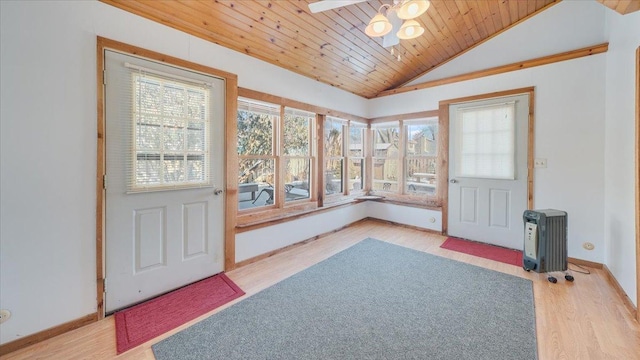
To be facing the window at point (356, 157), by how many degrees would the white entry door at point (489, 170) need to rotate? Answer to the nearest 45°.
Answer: approximately 45° to its right

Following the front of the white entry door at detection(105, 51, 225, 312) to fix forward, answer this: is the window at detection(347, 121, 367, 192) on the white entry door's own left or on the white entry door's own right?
on the white entry door's own left

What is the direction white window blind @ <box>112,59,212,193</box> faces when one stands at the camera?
facing the viewer and to the right of the viewer

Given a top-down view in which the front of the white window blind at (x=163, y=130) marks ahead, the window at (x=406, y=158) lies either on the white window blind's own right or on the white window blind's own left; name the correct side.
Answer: on the white window blind's own left

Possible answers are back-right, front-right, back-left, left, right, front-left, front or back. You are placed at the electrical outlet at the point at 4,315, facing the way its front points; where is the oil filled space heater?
front-left

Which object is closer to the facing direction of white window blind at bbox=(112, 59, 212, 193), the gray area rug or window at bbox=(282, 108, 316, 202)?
the gray area rug

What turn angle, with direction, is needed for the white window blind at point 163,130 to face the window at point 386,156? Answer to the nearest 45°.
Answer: approximately 45° to its left

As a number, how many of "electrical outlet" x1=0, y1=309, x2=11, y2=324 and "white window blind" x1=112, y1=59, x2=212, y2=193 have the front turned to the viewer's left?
0

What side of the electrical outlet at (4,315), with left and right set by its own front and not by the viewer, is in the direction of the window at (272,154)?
left

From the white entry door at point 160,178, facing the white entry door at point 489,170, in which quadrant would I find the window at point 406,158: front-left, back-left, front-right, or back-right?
front-left

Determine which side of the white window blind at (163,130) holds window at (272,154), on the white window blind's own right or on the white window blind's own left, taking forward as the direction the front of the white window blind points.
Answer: on the white window blind's own left

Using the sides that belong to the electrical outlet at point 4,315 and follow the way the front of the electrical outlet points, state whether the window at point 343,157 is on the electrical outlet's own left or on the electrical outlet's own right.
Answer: on the electrical outlet's own left

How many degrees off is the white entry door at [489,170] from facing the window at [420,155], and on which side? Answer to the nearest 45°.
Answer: approximately 45° to its right

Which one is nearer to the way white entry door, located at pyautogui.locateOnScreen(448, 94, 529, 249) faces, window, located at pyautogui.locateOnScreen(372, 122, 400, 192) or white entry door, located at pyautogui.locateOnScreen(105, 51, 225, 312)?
the white entry door

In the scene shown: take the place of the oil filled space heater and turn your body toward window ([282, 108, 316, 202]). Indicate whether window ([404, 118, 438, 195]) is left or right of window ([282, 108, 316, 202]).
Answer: right
